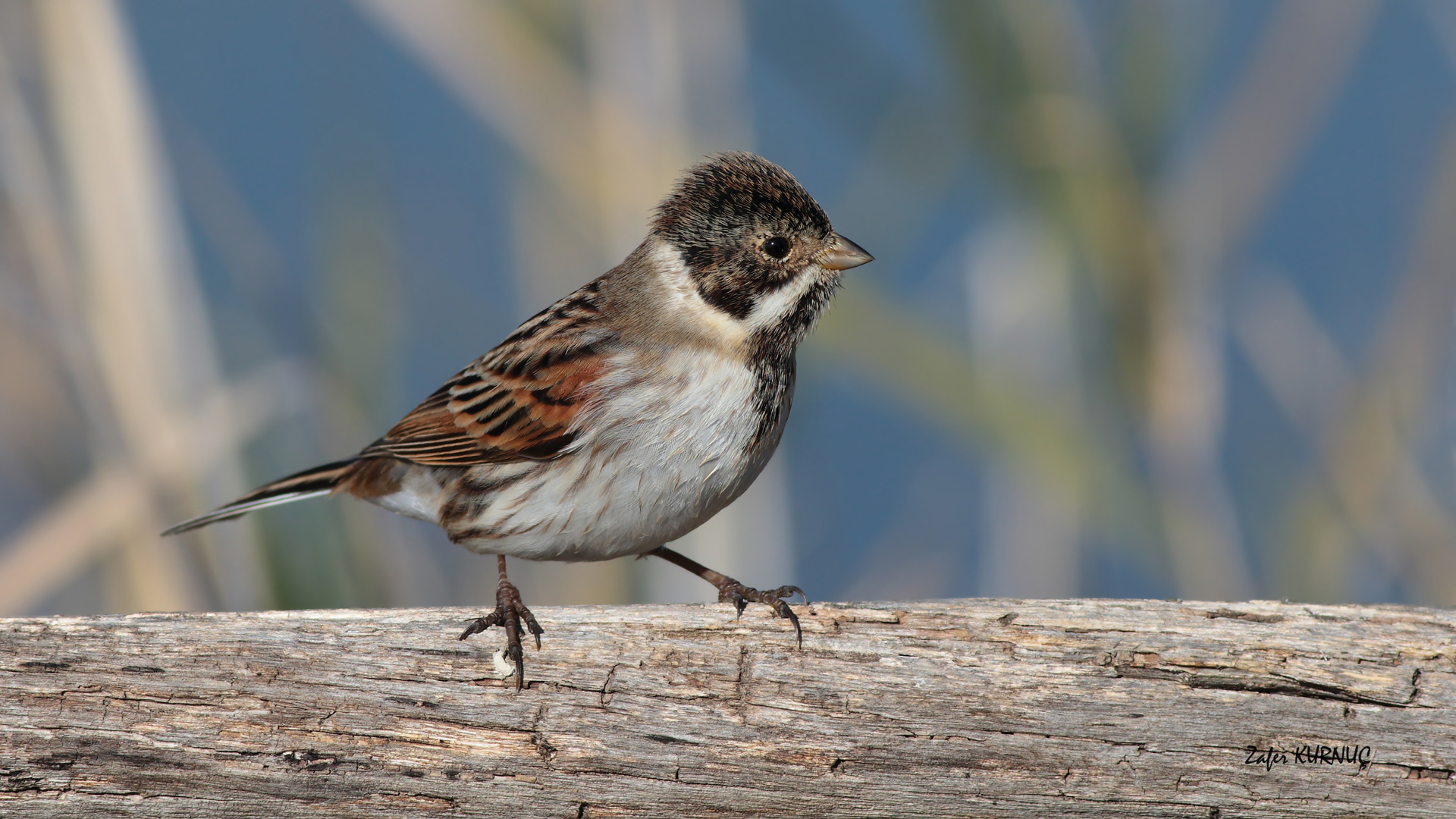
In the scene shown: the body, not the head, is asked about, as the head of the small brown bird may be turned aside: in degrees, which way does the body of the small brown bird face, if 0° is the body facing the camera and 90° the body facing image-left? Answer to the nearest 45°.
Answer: approximately 270°
